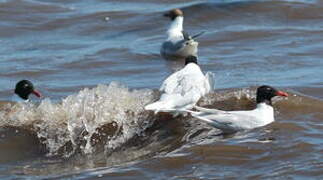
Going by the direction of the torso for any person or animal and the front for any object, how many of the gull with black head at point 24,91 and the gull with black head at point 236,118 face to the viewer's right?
2

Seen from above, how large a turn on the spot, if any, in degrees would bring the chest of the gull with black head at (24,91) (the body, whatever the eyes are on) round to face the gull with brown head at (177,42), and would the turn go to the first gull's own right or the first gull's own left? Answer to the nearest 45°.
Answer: approximately 45° to the first gull's own left

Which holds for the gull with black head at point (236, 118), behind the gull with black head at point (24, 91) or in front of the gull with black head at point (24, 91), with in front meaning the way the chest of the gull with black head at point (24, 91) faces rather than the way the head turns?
in front

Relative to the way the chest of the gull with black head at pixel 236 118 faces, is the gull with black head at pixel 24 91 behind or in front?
behind

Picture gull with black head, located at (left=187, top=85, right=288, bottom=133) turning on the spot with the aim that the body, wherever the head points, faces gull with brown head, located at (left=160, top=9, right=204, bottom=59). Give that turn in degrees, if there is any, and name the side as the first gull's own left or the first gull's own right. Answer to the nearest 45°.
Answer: approximately 90° to the first gull's own left

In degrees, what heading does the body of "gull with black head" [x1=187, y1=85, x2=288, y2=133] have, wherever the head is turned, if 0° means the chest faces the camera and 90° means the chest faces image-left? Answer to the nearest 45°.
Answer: approximately 270°

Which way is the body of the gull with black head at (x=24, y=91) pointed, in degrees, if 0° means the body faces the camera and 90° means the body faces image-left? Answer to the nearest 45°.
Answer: approximately 270°
